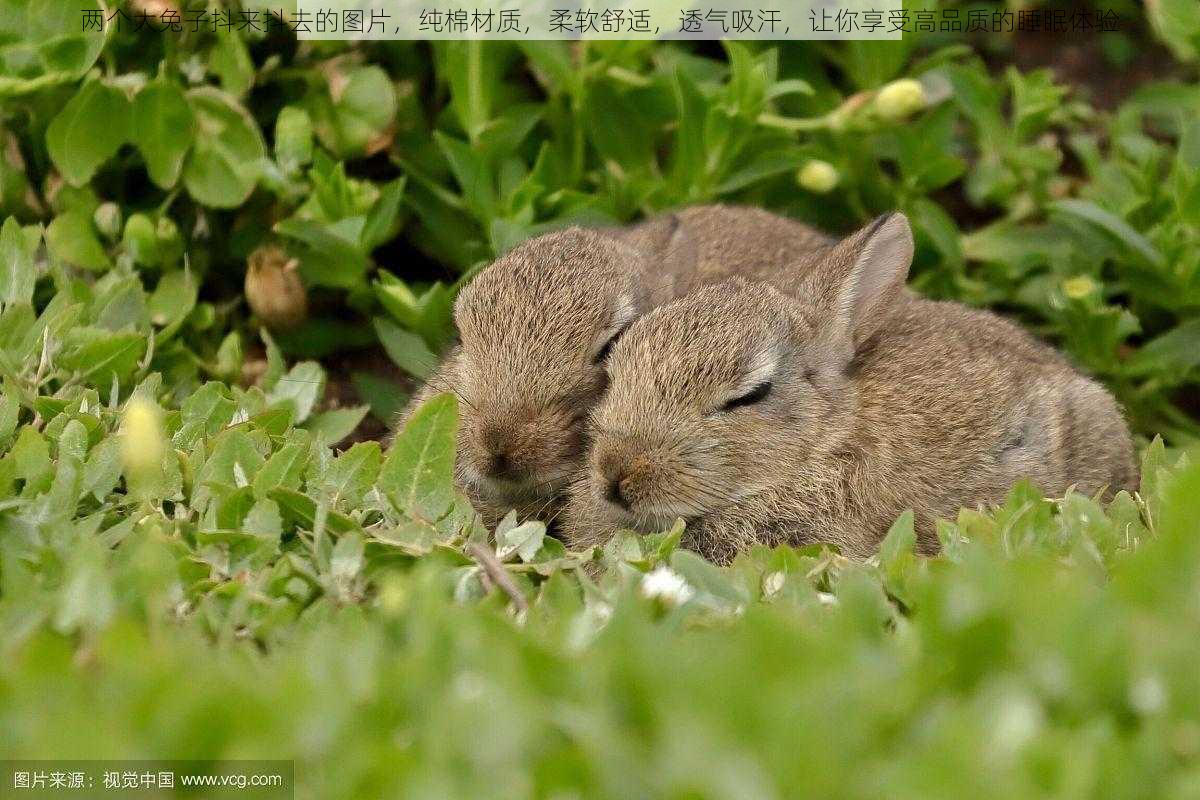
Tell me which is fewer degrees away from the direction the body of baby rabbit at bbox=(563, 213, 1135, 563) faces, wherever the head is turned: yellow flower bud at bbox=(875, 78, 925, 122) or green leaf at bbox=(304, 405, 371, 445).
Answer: the green leaf

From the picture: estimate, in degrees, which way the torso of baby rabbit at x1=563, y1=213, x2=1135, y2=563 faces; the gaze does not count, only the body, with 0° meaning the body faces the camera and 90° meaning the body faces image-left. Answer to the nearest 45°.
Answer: approximately 45°

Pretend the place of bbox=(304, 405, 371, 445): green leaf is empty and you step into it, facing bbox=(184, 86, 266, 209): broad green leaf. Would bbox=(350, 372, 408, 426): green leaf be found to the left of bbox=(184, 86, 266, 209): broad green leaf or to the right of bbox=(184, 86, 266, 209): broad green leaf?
right

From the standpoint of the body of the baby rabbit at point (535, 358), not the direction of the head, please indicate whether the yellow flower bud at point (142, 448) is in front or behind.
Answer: in front

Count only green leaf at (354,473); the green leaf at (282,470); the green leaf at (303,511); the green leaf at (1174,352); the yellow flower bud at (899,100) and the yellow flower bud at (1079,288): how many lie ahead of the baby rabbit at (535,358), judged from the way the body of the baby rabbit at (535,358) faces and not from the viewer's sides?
3

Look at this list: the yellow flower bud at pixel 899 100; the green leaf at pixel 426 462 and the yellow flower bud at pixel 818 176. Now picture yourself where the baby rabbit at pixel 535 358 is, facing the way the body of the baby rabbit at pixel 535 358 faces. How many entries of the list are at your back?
2

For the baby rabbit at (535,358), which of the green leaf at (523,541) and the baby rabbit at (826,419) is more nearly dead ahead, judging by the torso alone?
the green leaf

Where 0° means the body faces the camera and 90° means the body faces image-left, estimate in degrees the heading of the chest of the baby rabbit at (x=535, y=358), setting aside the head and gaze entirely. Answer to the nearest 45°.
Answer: approximately 45°

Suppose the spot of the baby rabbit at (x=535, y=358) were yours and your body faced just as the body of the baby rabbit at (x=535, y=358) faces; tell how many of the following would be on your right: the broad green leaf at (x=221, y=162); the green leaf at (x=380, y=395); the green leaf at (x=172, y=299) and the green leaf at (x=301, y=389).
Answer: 4

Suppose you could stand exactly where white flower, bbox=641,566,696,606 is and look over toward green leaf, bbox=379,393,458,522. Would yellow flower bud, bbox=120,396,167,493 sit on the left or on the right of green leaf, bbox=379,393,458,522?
left

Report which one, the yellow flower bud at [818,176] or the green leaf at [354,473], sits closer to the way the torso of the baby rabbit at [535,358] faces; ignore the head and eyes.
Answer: the green leaf

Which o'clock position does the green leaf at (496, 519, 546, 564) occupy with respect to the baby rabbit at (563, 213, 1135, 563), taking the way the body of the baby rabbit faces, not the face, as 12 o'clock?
The green leaf is roughly at 12 o'clock from the baby rabbit.

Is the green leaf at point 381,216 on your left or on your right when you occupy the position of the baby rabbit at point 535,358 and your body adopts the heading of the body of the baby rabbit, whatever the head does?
on your right

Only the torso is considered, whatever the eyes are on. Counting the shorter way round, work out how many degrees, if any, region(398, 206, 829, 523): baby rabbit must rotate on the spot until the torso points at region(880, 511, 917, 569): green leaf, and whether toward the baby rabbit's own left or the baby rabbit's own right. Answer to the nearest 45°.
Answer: approximately 90° to the baby rabbit's own left

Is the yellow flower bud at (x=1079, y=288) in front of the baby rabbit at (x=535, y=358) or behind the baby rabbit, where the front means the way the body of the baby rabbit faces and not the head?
behind

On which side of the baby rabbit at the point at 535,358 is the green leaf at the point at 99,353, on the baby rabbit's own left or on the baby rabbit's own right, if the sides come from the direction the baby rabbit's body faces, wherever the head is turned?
on the baby rabbit's own right
